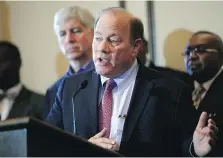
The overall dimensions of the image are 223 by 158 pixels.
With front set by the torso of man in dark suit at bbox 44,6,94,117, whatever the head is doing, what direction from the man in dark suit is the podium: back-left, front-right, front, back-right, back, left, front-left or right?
front-left

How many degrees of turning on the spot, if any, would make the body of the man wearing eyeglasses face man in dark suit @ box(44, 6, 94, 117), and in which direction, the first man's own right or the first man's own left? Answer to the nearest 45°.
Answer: approximately 45° to the first man's own right

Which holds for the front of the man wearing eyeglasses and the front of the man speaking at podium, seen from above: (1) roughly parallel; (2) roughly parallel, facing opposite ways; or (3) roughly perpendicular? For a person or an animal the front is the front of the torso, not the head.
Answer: roughly parallel

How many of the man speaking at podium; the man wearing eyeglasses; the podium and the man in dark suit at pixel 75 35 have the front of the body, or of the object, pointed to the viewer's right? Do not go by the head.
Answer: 0

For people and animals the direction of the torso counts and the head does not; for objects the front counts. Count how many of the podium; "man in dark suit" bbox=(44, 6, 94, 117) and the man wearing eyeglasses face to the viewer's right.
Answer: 0

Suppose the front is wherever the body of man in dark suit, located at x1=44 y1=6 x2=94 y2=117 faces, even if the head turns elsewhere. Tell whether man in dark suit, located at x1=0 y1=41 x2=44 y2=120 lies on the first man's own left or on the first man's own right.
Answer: on the first man's own right

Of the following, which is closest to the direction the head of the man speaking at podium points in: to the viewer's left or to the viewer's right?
to the viewer's left

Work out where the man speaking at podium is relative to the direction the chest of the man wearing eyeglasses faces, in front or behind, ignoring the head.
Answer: in front

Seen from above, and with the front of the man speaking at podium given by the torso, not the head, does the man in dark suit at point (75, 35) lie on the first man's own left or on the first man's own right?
on the first man's own right

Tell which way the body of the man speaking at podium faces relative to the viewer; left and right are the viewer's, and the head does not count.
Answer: facing the viewer and to the left of the viewer
